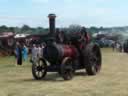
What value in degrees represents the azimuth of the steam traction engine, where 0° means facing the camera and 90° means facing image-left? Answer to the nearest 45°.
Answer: approximately 45°
